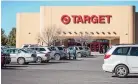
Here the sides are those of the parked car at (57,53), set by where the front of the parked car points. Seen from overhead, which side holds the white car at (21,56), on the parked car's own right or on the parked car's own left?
on the parked car's own left

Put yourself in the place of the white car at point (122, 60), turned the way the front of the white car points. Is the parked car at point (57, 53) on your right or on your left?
on your left

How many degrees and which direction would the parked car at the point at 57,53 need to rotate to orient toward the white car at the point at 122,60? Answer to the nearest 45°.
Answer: approximately 135° to its left

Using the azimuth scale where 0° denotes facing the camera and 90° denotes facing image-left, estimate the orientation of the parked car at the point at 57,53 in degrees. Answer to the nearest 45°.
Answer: approximately 135°
